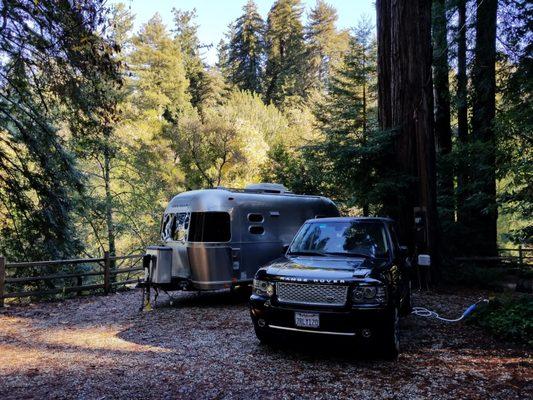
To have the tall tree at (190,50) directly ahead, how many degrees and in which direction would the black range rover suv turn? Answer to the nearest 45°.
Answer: approximately 135° to its right

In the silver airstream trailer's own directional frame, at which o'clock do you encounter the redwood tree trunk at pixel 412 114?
The redwood tree trunk is roughly at 7 o'clock from the silver airstream trailer.

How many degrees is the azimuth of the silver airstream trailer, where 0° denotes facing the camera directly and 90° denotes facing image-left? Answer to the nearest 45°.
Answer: approximately 45°

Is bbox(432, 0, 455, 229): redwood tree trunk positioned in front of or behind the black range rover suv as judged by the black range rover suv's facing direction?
behind

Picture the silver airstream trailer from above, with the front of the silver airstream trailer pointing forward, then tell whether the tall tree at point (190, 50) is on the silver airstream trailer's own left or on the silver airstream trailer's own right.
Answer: on the silver airstream trailer's own right

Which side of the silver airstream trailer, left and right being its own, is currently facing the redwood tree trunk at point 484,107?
back

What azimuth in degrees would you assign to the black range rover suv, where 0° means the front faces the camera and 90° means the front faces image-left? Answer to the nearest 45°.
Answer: approximately 45°

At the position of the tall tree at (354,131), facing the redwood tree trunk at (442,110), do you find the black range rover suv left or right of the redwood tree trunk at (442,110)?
right

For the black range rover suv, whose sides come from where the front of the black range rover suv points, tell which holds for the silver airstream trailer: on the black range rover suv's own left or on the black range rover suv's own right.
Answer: on the black range rover suv's own right

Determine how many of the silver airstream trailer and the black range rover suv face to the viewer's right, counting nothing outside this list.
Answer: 0

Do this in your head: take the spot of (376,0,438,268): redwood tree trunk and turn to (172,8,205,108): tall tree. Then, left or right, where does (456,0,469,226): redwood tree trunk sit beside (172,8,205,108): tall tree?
right
